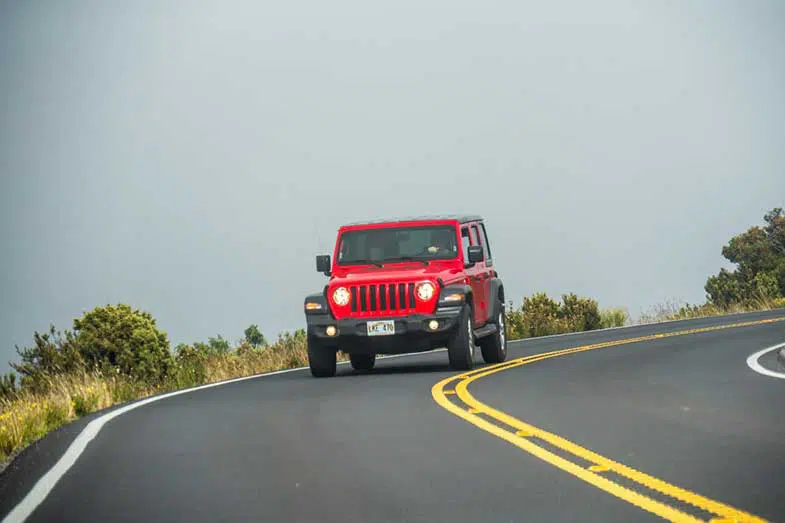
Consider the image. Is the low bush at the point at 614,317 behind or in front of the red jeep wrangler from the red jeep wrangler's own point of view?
behind

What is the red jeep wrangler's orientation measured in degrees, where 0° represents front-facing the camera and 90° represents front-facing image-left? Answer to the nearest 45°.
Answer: approximately 0°

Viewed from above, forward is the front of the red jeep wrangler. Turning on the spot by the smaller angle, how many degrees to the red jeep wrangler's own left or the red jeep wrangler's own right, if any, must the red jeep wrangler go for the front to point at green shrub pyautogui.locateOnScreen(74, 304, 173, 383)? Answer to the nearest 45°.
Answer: approximately 135° to the red jeep wrangler's own right
